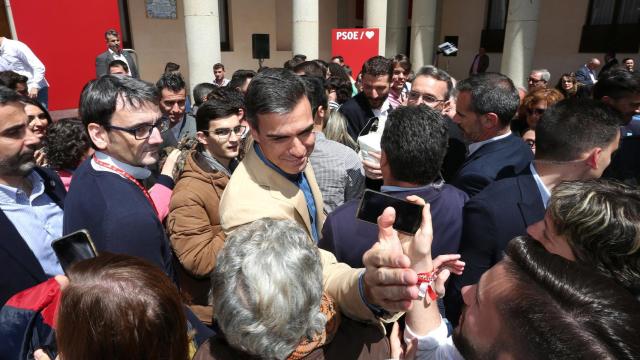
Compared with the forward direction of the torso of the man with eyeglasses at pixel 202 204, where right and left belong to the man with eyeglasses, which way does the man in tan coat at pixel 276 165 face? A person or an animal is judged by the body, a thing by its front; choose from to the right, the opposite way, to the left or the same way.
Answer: the same way

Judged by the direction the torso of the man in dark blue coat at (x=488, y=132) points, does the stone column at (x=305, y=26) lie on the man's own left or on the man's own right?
on the man's own right

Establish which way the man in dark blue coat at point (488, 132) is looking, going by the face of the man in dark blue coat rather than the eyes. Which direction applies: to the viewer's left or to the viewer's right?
to the viewer's left

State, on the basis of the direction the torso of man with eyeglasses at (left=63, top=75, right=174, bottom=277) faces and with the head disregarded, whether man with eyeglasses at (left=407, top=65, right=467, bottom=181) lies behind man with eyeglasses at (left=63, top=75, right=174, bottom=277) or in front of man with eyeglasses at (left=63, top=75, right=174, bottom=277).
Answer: in front

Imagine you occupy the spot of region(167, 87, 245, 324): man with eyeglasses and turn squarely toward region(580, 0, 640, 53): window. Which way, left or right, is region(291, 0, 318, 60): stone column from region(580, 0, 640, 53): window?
left

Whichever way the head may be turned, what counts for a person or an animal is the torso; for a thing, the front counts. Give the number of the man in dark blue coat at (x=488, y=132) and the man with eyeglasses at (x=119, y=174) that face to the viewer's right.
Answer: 1

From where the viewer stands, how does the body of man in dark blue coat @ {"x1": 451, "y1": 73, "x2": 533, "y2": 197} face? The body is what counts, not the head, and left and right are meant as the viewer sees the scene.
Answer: facing to the left of the viewer

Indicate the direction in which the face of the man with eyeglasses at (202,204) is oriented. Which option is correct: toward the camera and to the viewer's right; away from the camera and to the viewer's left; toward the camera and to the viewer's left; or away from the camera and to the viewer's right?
toward the camera and to the viewer's right

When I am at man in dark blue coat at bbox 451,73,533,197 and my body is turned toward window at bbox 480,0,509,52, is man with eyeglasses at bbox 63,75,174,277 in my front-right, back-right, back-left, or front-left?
back-left

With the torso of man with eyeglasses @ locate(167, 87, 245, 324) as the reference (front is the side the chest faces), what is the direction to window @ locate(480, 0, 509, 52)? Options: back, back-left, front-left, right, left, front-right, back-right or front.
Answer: left

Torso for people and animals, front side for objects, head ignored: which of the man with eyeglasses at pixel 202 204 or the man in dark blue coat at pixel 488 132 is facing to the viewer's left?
the man in dark blue coat
